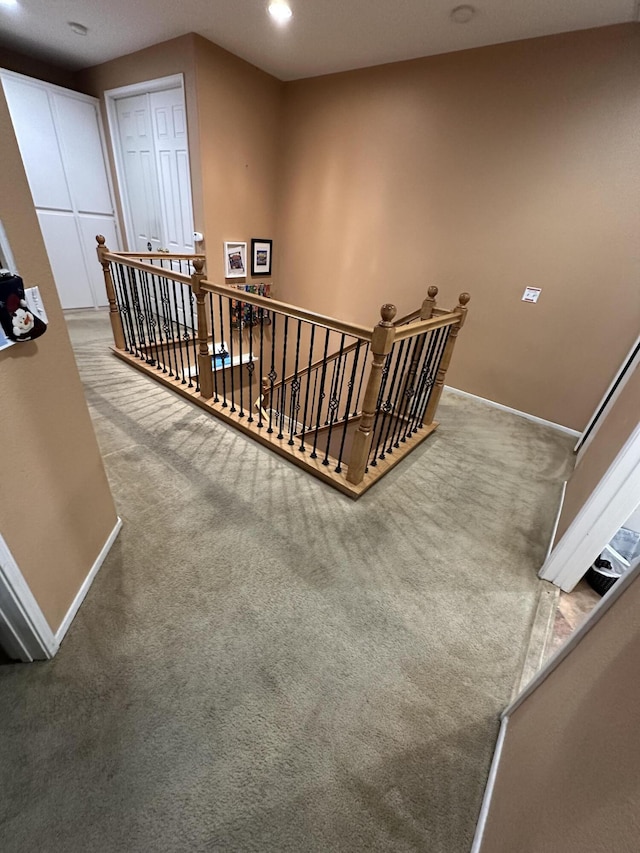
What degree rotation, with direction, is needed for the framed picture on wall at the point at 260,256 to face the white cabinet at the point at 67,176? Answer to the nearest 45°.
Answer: approximately 135° to its right

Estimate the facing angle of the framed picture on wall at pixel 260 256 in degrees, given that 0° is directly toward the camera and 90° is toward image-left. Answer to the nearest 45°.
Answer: approximately 315°

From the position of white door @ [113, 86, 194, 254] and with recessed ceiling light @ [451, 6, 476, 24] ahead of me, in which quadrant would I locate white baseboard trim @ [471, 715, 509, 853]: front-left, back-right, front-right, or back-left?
front-right

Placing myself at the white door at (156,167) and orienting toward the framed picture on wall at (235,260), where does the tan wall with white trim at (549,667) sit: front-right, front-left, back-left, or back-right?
front-right

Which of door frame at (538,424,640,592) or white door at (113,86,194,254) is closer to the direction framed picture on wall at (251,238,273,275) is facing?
the door frame

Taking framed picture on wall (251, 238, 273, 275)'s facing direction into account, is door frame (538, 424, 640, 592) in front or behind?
in front

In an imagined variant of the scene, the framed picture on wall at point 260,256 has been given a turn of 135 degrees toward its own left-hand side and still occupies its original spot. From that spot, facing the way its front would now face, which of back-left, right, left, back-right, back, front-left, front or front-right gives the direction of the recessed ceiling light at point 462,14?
back-right

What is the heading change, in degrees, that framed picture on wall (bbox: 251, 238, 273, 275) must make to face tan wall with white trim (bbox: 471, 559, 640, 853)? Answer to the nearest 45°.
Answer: approximately 45° to its right

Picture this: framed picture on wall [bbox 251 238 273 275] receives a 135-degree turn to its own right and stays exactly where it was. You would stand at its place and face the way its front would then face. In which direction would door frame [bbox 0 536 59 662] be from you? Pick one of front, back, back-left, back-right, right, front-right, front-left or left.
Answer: left

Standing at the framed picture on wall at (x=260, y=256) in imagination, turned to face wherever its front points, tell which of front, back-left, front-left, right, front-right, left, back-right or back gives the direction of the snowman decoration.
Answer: front-right

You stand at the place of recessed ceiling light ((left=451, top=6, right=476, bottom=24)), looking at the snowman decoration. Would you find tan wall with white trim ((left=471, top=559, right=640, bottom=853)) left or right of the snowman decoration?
left

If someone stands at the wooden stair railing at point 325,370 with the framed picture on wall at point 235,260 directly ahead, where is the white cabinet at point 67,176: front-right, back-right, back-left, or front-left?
front-left

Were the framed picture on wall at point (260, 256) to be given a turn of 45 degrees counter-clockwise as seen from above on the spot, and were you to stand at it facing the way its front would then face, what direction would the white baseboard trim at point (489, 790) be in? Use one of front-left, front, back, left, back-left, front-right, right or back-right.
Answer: right

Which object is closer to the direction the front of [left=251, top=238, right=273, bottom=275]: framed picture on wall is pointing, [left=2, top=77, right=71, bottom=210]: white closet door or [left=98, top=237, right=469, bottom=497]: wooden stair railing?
the wooden stair railing
